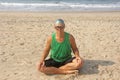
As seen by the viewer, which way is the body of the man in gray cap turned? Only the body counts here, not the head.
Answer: toward the camera
